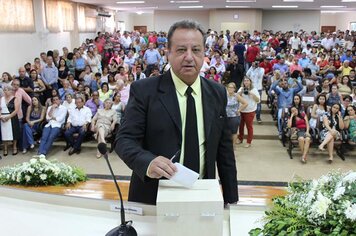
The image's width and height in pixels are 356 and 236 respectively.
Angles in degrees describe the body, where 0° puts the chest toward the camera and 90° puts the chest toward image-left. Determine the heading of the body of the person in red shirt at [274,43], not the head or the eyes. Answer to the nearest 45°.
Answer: approximately 0°

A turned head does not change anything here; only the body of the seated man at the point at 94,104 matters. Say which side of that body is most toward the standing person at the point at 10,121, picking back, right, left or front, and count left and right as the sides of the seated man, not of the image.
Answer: right

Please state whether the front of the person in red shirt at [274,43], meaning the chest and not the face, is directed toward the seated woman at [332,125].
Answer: yes

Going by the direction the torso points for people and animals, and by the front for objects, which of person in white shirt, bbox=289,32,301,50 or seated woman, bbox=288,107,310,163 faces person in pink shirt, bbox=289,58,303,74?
the person in white shirt

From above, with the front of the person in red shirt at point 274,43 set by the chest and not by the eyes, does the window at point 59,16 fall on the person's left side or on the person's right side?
on the person's right side

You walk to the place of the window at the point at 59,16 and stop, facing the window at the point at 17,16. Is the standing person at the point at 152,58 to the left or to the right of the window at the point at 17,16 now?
left

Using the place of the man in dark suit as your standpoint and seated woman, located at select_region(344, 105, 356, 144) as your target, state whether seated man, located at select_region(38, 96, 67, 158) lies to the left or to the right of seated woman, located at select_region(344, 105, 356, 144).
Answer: left

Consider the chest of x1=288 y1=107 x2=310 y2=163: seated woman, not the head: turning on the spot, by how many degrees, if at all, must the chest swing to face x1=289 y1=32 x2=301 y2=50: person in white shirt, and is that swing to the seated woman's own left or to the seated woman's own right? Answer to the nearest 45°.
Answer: approximately 180°

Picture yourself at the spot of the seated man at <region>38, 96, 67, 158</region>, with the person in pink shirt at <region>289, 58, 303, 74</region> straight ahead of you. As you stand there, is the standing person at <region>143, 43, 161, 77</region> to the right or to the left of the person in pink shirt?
left

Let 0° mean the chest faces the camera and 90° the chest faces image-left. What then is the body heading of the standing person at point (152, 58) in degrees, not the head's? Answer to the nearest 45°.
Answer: approximately 0°

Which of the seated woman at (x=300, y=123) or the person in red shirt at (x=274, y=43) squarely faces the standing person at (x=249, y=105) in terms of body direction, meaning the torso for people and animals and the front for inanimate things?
the person in red shirt
